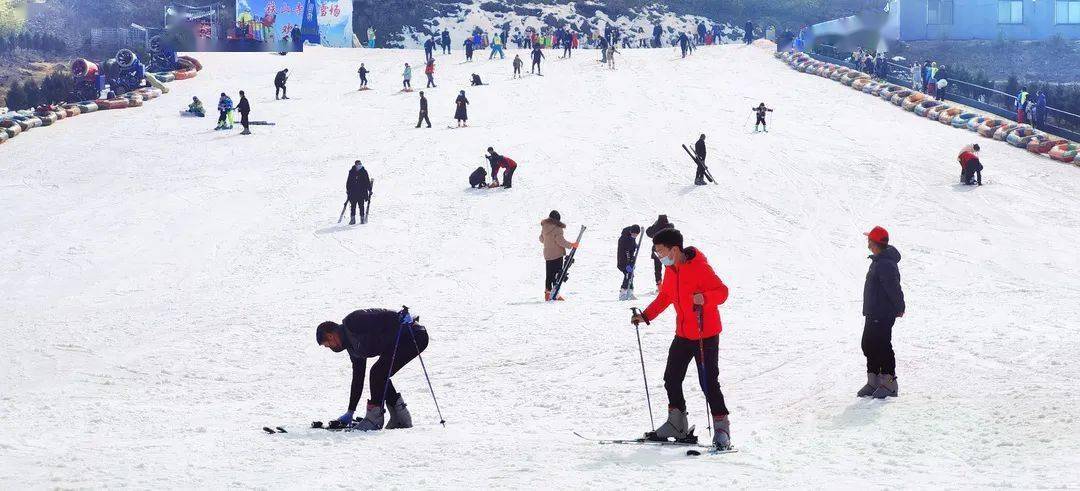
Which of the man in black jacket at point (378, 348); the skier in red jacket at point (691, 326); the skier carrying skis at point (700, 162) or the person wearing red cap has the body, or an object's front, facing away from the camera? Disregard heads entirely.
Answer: the skier carrying skis

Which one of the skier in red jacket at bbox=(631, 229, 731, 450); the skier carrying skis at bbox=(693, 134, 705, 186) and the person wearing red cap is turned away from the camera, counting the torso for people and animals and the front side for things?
the skier carrying skis

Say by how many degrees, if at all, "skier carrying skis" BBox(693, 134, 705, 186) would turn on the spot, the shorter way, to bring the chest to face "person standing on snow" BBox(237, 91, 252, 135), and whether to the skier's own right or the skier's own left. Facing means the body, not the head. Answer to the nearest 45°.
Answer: approximately 45° to the skier's own left

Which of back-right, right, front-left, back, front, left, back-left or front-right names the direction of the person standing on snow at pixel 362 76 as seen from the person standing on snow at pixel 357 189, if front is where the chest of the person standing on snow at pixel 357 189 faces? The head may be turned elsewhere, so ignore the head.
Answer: back

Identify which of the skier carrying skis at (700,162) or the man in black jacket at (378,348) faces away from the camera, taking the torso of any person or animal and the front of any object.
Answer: the skier carrying skis

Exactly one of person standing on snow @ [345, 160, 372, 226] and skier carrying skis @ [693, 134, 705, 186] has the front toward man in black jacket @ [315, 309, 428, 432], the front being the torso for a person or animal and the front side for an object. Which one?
the person standing on snow

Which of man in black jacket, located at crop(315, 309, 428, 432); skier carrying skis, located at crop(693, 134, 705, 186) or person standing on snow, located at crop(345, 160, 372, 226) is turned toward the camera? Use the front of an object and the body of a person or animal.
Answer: the person standing on snow

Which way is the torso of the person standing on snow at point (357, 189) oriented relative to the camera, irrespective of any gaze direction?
toward the camera

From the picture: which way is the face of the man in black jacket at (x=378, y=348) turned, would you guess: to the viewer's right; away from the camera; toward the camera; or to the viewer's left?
to the viewer's left

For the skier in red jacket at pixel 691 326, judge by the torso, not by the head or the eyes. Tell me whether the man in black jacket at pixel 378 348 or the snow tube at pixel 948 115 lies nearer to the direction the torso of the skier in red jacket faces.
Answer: the man in black jacket

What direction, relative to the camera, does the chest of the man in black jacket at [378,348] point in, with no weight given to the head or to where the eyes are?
to the viewer's left

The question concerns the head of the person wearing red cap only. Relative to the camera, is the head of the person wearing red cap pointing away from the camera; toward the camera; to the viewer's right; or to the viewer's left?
to the viewer's left

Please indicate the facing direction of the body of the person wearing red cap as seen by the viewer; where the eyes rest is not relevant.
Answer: to the viewer's left

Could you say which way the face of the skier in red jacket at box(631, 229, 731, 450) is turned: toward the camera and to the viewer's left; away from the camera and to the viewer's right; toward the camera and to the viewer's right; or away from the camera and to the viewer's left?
toward the camera and to the viewer's left

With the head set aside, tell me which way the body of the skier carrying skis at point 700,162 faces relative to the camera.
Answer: away from the camera
